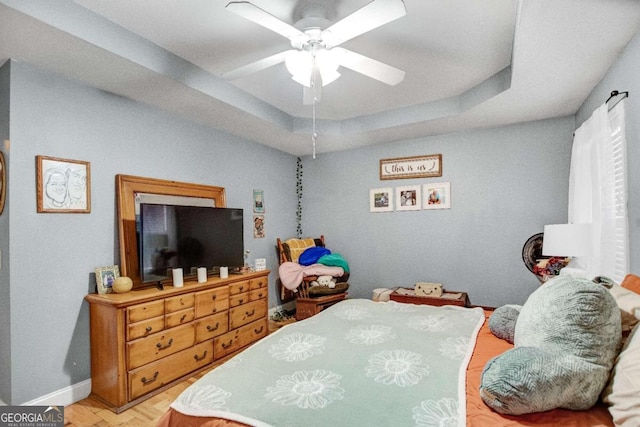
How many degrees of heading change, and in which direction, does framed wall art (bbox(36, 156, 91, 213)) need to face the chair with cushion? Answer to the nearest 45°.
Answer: approximately 45° to its left

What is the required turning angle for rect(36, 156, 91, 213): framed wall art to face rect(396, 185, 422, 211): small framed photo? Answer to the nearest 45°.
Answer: approximately 45° to its left

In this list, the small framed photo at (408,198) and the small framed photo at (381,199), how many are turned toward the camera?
2

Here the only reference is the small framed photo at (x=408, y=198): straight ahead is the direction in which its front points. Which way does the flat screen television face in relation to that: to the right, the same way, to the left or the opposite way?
to the left

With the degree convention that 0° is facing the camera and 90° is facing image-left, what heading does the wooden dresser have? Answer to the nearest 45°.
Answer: approximately 315°

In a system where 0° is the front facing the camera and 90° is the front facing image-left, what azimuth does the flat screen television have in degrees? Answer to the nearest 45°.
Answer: approximately 315°

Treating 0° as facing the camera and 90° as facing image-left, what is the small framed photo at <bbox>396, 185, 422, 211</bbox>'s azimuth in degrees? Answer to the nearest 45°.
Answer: approximately 0°

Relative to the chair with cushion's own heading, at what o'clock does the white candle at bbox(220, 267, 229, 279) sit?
The white candle is roughly at 3 o'clock from the chair with cushion.

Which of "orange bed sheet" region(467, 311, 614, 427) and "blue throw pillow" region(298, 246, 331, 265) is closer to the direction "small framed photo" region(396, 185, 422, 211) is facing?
the orange bed sheet

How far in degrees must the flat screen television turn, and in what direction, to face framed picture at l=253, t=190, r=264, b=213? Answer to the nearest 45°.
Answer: approximately 90° to its left

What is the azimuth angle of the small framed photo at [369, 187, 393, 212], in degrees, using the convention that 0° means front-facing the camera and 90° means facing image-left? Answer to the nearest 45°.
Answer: approximately 0°
